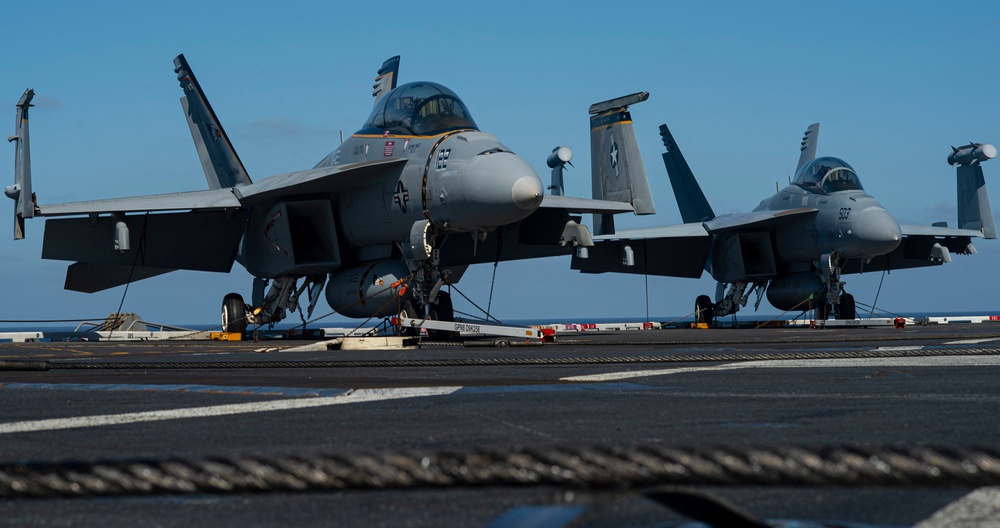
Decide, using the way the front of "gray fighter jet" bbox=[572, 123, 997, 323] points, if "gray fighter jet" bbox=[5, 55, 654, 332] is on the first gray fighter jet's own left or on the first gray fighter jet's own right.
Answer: on the first gray fighter jet's own right

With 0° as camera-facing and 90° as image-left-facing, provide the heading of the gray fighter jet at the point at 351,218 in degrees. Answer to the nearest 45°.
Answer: approximately 315°

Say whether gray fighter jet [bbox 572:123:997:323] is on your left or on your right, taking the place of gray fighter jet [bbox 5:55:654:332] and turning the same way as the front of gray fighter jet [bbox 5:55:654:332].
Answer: on your left

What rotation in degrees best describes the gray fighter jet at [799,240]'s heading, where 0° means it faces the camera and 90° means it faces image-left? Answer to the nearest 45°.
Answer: approximately 315°
